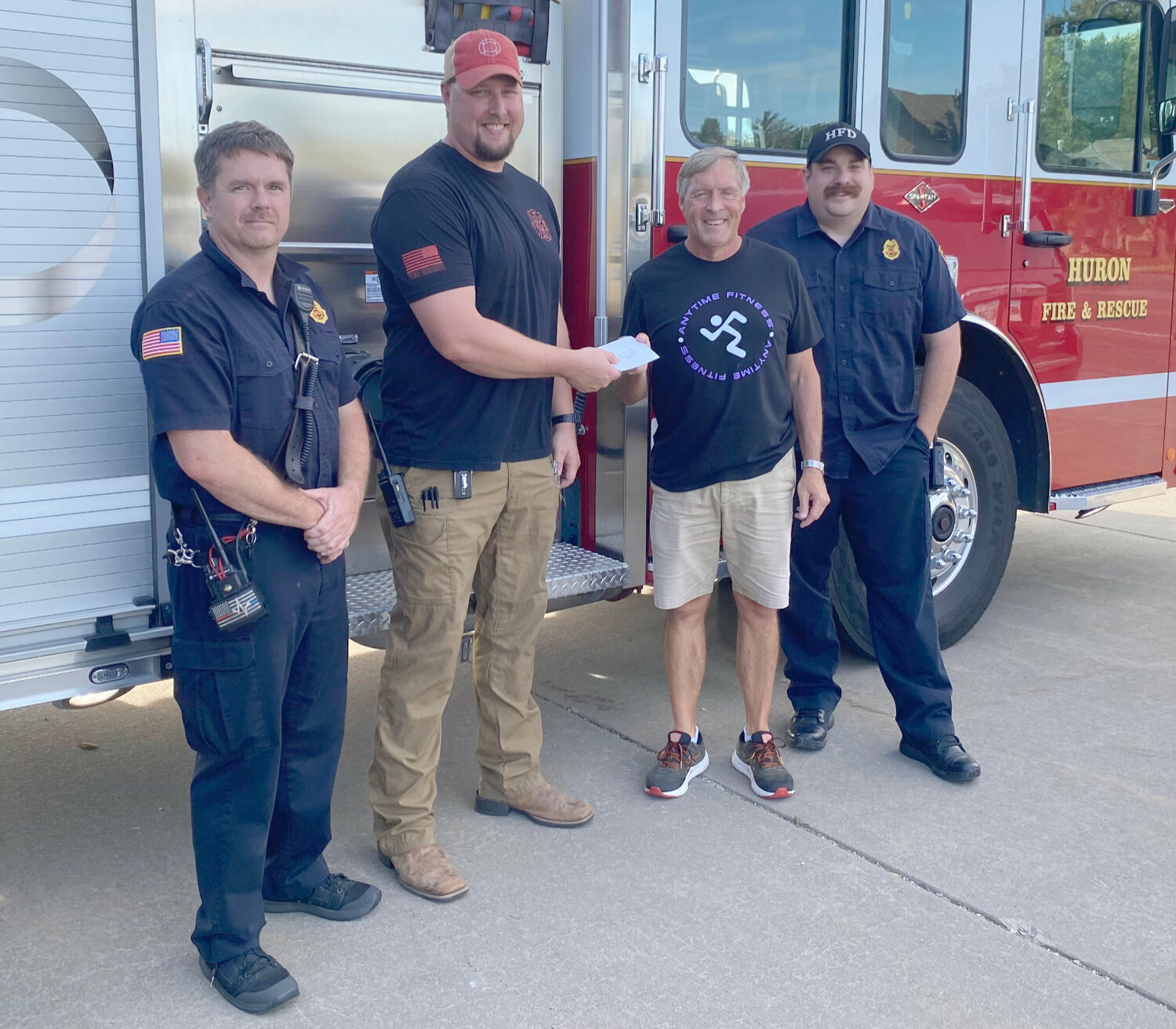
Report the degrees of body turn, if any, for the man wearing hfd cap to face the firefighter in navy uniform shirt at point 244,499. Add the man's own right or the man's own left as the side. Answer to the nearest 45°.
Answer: approximately 45° to the man's own right

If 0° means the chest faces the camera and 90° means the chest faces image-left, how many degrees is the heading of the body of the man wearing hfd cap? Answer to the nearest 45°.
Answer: approximately 0°

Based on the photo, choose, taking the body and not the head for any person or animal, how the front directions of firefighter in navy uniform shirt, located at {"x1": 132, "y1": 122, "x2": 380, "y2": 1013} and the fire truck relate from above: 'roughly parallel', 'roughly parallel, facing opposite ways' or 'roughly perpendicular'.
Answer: roughly perpendicular

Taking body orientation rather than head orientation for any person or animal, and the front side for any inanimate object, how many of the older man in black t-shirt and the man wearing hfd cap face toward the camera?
2
